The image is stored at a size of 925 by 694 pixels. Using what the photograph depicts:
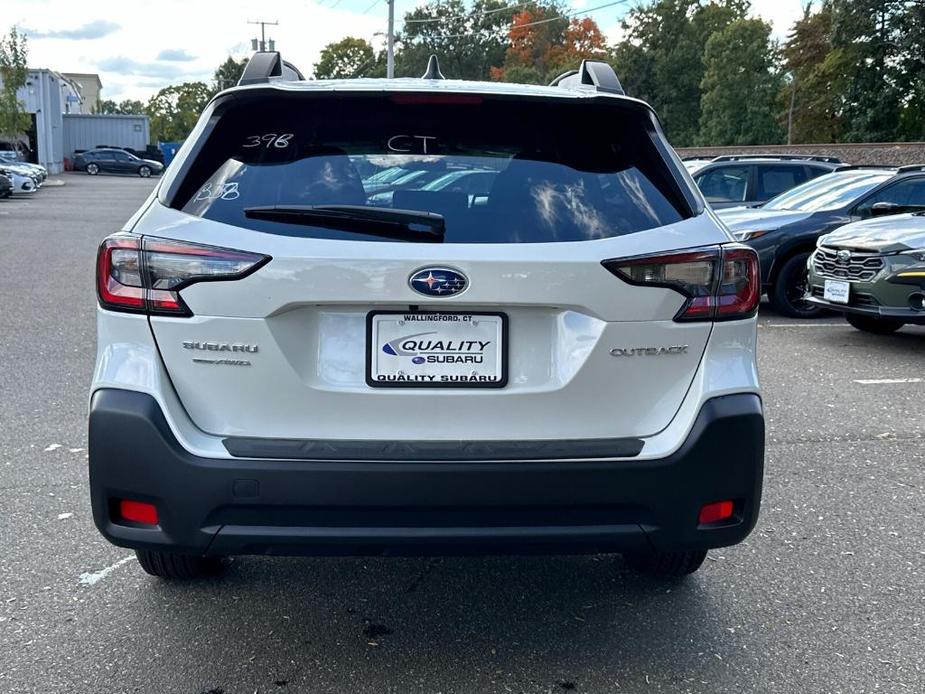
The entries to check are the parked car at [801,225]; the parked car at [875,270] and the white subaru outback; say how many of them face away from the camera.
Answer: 1

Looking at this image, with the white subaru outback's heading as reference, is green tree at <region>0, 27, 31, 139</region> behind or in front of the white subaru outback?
in front

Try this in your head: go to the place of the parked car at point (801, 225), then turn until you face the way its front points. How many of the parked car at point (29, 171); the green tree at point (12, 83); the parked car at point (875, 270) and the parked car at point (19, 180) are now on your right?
3

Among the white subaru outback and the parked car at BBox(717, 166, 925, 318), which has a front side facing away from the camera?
the white subaru outback

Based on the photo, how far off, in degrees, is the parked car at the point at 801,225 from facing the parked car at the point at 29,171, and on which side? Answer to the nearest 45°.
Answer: approximately 90° to its right

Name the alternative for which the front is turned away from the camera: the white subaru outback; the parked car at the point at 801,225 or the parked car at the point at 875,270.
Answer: the white subaru outback

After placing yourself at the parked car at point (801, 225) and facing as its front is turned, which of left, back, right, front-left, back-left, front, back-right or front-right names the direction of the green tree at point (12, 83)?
right

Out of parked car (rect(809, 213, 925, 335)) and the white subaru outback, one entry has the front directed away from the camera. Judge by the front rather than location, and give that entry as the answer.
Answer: the white subaru outback

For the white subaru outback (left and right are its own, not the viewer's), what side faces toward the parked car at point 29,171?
front

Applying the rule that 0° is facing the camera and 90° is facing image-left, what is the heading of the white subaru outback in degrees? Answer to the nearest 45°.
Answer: approximately 180°

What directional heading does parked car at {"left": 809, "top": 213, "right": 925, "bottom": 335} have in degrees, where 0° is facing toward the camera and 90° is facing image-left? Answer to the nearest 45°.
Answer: approximately 45°

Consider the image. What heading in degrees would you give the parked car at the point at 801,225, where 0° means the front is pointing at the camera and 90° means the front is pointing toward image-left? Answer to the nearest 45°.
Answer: approximately 45°
